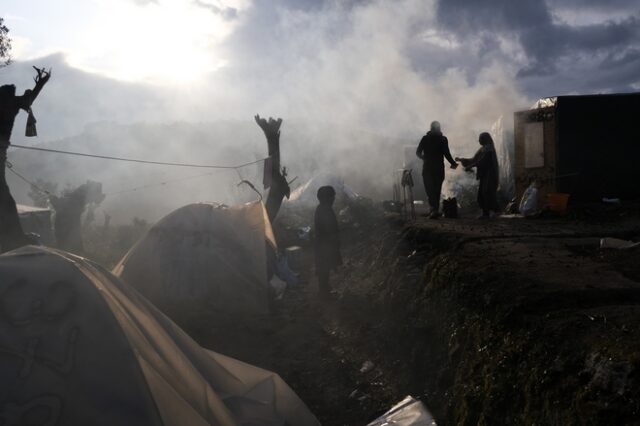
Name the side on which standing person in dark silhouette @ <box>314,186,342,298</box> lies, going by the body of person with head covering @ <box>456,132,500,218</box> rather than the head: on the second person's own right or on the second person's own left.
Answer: on the second person's own left

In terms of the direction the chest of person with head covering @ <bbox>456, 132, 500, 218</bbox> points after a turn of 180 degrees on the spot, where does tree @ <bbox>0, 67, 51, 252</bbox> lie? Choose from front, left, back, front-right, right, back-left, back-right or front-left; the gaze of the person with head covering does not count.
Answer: back-right

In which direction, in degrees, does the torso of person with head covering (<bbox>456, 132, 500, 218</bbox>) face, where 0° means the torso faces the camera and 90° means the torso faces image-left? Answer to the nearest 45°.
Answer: approximately 90°

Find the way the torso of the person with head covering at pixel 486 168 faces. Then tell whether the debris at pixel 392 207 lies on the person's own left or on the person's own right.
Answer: on the person's own right

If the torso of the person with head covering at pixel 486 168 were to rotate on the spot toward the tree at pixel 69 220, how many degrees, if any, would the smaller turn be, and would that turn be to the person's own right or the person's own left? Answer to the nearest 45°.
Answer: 0° — they already face it

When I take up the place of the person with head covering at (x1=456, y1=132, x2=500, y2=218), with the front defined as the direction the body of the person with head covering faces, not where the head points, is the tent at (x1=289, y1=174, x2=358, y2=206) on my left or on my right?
on my right

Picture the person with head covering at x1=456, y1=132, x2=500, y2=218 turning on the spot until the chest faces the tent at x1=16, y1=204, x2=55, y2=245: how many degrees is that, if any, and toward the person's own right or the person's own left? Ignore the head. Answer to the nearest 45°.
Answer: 0° — they already face it

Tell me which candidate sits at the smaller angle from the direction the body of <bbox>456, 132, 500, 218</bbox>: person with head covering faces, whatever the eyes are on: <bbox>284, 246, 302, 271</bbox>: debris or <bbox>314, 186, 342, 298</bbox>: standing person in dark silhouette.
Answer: the debris

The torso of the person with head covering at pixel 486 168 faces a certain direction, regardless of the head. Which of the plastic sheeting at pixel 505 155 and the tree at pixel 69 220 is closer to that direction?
the tree
